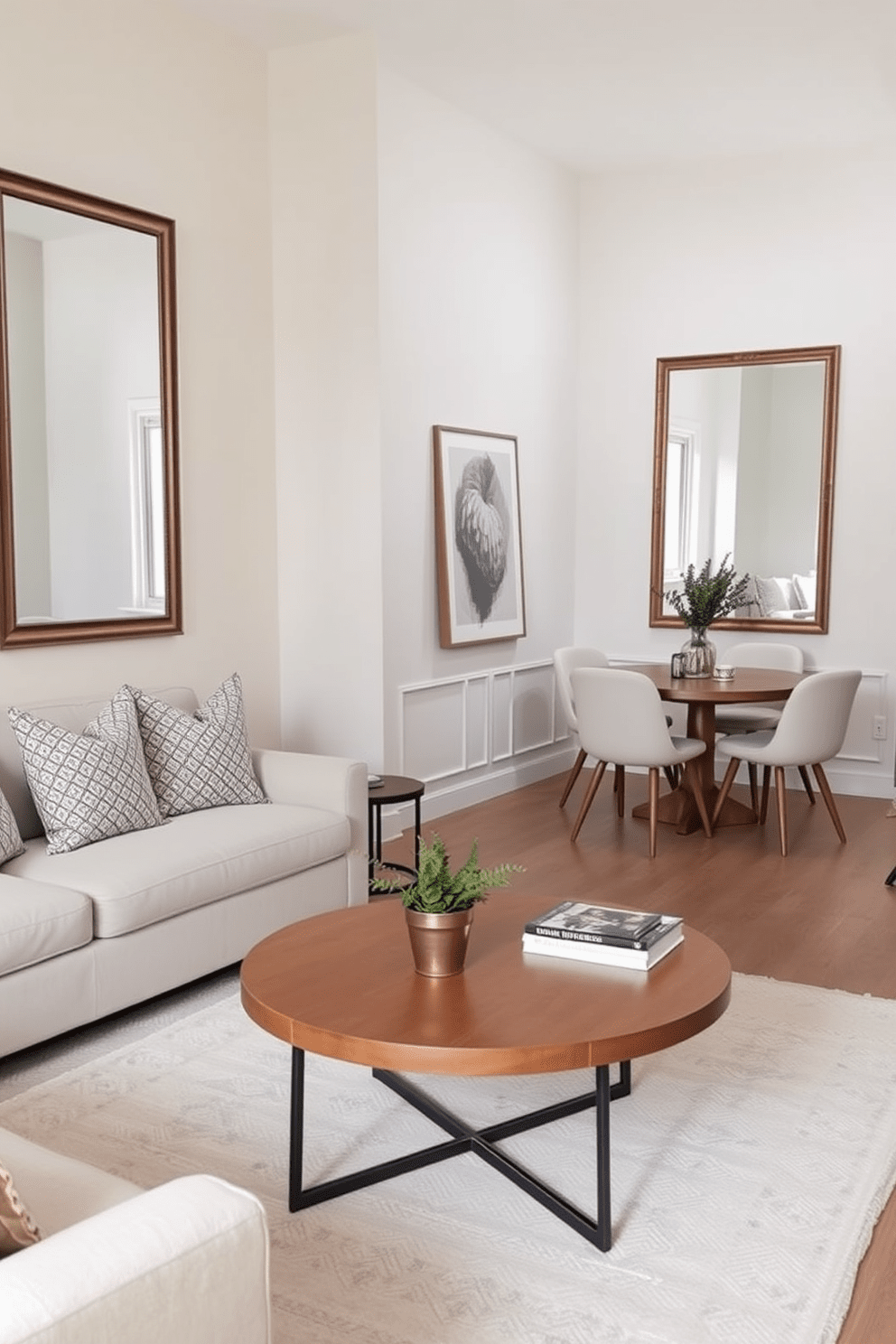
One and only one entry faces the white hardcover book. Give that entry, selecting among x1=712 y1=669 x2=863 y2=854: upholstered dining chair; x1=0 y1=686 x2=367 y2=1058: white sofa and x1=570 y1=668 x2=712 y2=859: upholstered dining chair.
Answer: the white sofa

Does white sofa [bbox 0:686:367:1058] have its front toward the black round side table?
no

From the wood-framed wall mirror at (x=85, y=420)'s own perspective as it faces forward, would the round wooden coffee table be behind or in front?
in front

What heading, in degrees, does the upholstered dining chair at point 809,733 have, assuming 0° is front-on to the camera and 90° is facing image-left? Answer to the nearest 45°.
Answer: approximately 135°

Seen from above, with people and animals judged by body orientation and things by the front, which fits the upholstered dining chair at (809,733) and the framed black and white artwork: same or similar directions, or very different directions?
very different directions

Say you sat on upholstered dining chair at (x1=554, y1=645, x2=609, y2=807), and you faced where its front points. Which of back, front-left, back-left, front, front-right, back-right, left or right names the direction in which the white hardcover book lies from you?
front-right

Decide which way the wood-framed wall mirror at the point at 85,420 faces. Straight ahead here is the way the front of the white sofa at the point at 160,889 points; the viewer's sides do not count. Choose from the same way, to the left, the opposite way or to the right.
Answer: the same way

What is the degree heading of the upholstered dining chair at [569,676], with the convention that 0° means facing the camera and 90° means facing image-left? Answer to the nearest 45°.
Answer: approximately 315°

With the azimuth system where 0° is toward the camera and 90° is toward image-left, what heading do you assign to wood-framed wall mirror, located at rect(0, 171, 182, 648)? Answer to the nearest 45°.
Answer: approximately 315°

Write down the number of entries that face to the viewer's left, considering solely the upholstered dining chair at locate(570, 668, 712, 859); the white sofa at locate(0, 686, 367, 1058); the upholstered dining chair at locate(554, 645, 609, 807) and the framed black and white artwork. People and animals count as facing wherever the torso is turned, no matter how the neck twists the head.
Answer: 0

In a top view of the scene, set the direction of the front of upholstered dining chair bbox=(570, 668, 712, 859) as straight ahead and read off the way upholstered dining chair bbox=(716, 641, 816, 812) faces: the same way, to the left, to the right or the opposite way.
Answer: the opposite way

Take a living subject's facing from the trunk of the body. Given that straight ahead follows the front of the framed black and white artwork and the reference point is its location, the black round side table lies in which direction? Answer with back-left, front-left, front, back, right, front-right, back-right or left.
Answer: front-right

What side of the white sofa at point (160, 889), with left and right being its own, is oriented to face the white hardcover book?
front

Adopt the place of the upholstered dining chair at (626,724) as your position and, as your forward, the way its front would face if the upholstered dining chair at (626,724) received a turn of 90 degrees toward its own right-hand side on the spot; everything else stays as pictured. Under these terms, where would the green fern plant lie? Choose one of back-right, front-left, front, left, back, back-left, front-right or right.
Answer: front-right

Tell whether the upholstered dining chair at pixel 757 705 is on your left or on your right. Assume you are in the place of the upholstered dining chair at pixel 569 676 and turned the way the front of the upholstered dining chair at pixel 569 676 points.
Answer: on your left

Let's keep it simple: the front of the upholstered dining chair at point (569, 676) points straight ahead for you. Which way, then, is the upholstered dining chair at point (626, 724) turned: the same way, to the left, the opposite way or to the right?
to the left

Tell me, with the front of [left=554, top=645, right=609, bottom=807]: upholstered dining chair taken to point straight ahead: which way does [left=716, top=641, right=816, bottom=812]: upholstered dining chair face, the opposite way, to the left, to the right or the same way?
to the right

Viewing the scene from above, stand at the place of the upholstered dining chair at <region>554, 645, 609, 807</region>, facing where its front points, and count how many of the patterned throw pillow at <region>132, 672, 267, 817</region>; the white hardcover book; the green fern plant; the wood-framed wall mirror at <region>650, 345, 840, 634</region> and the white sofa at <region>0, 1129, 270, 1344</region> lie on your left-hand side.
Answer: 1
